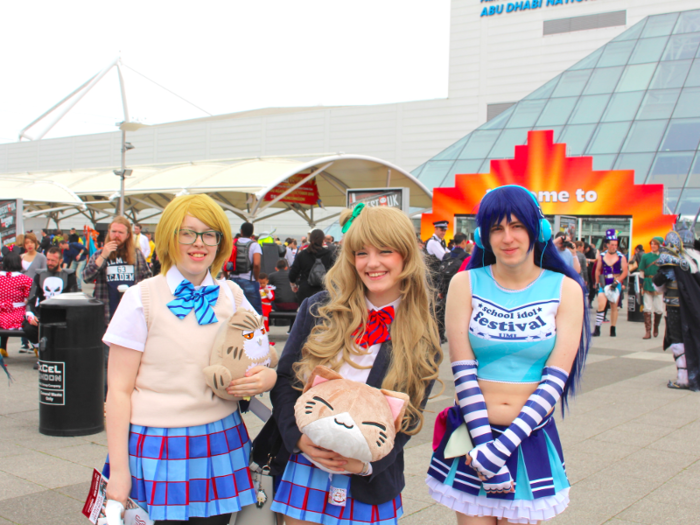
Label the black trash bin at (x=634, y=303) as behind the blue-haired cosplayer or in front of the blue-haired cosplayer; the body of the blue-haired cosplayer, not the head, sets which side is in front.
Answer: behind

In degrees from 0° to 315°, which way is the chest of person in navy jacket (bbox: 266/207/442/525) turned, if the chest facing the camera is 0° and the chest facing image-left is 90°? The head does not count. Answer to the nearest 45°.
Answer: approximately 0°

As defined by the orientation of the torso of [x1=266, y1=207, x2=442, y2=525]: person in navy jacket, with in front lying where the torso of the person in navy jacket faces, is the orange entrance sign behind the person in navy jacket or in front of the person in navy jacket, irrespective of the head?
behind

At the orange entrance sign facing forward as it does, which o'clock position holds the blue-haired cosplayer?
The blue-haired cosplayer is roughly at 12 o'clock from the orange entrance sign.

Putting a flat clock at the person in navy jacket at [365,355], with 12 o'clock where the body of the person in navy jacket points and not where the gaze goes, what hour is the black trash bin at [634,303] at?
The black trash bin is roughly at 7 o'clock from the person in navy jacket.

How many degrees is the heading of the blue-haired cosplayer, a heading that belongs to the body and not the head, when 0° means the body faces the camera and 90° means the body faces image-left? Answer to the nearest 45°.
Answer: approximately 0°

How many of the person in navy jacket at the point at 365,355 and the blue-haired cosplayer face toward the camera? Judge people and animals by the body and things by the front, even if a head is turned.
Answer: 2

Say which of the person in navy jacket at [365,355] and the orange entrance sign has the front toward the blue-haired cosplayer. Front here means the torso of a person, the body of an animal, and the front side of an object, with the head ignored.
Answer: the orange entrance sign

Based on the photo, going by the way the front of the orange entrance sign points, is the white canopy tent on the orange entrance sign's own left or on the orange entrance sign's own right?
on the orange entrance sign's own right

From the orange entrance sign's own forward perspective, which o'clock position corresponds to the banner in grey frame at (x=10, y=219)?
The banner in grey frame is roughly at 2 o'clock from the orange entrance sign.
